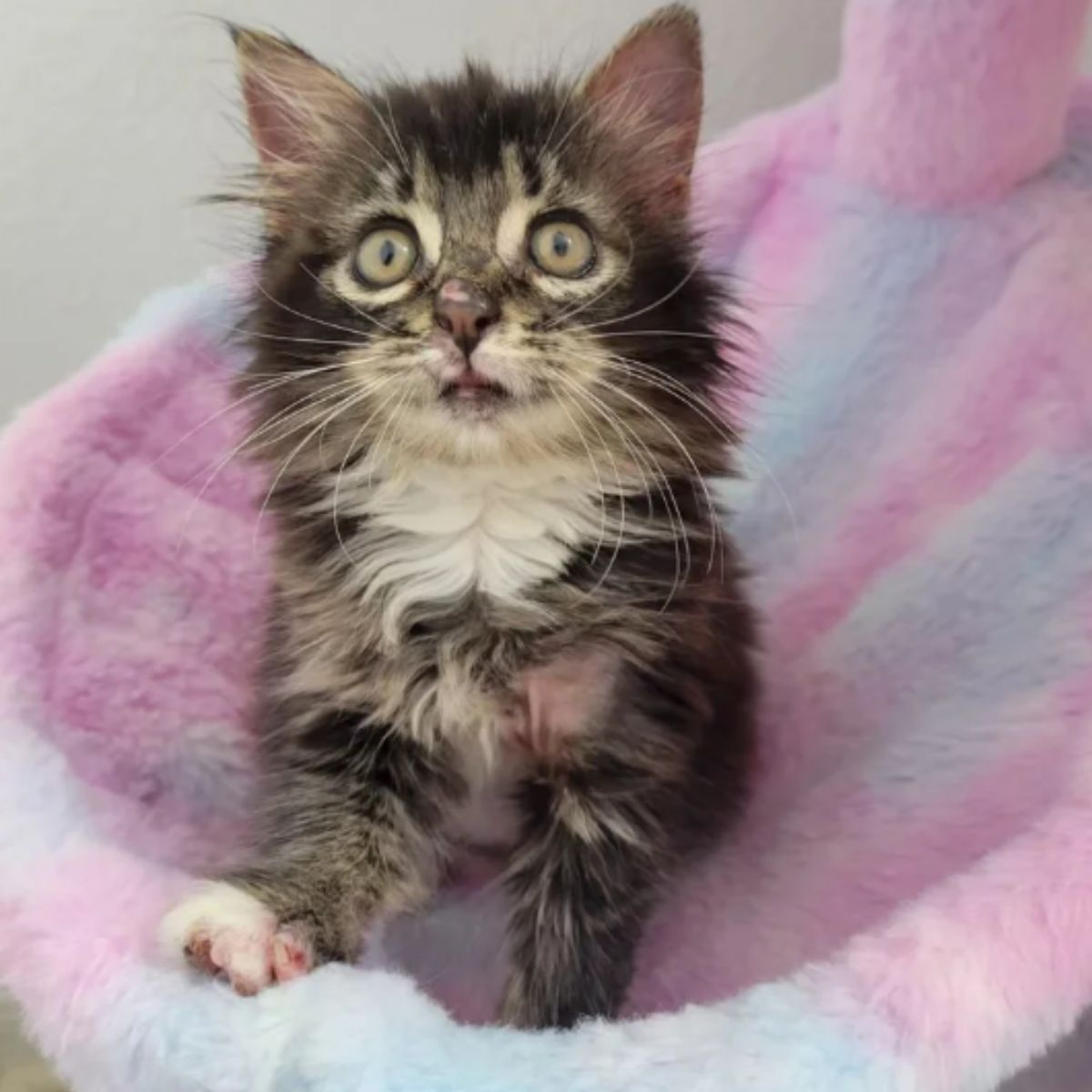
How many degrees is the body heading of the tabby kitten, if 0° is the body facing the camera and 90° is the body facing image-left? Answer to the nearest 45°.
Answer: approximately 0°
